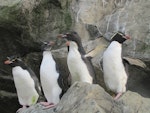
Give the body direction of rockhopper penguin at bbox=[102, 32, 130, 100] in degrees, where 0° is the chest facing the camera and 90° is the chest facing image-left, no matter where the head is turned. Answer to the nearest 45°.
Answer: approximately 45°

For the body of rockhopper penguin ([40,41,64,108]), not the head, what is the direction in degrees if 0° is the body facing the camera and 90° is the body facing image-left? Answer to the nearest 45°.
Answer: approximately 45°

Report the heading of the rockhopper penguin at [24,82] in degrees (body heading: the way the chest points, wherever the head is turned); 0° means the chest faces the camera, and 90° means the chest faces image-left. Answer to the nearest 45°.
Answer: approximately 45°

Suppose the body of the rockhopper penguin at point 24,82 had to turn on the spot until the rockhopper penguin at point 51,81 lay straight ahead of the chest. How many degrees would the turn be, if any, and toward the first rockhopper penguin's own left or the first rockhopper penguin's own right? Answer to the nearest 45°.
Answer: approximately 90° to the first rockhopper penguin's own left

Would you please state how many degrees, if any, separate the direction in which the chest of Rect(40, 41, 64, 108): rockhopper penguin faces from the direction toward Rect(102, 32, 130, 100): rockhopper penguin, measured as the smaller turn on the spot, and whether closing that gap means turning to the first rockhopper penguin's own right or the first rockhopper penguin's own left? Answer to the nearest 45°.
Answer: approximately 135° to the first rockhopper penguin's own left
